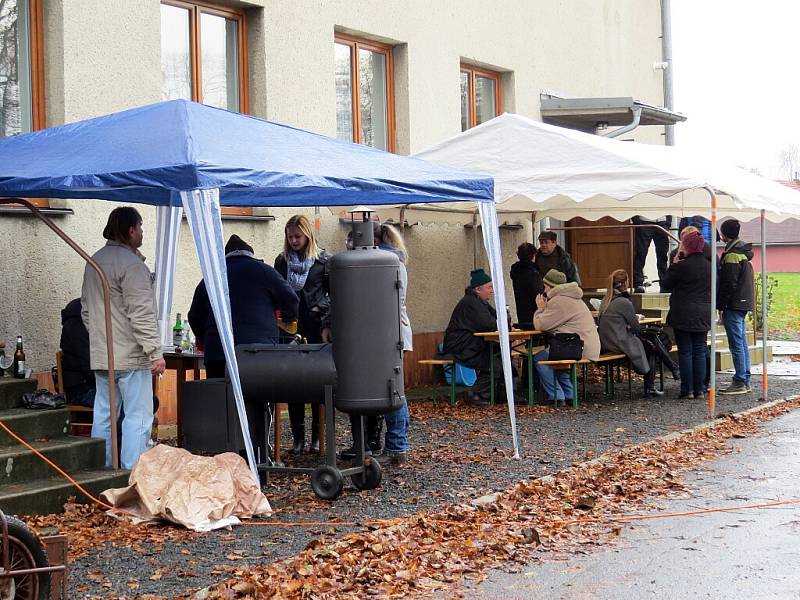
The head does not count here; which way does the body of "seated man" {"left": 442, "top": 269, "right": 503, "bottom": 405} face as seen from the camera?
to the viewer's right

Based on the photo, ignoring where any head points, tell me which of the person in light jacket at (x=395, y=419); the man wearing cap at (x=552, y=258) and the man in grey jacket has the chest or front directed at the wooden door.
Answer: the man in grey jacket

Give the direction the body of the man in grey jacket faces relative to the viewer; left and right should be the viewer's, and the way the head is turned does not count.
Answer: facing away from the viewer and to the right of the viewer

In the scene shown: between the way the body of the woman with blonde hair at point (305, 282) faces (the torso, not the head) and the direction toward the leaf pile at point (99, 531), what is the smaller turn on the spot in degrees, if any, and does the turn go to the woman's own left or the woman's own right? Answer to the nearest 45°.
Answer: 0° — they already face it
